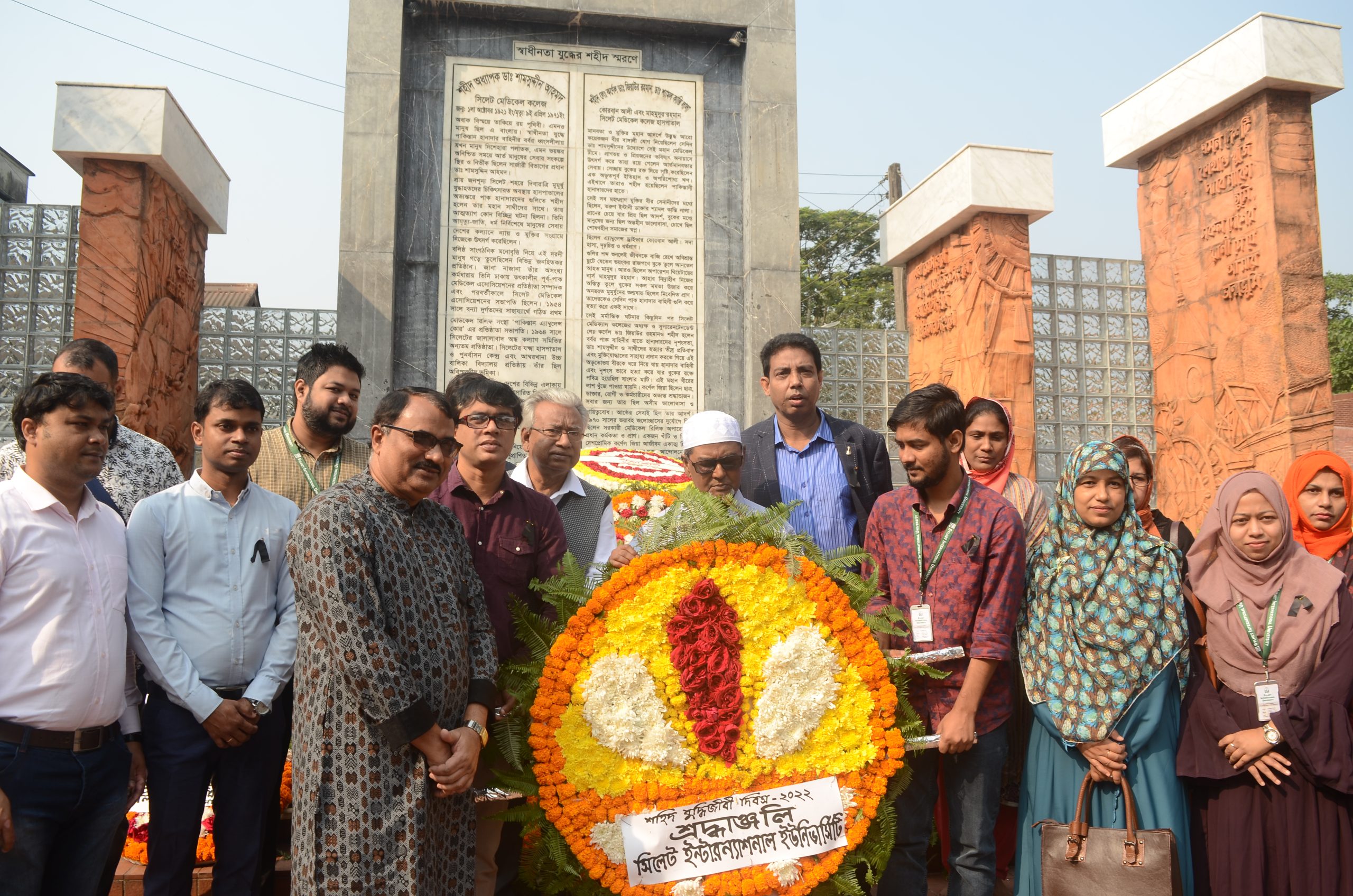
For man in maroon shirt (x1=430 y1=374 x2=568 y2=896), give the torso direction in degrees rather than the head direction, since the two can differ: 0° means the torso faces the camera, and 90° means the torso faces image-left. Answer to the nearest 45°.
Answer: approximately 0°

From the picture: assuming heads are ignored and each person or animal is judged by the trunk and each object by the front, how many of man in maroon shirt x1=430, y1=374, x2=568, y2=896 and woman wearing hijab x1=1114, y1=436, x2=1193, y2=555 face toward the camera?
2

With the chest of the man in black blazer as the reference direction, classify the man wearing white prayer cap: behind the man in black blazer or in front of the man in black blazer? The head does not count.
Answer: in front

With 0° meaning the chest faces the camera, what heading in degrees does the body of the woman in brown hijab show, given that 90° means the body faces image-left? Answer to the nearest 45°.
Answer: approximately 0°

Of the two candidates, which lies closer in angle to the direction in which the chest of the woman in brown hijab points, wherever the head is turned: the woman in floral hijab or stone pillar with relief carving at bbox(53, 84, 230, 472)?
the woman in floral hijab

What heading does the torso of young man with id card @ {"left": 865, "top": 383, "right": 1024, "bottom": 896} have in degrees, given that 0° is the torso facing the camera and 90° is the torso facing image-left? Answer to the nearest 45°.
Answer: approximately 45°

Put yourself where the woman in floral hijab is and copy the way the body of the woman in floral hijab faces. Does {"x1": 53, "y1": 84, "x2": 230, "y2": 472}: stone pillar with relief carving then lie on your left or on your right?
on your right
